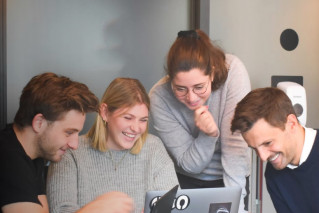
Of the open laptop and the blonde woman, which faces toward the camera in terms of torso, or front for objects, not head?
the blonde woman

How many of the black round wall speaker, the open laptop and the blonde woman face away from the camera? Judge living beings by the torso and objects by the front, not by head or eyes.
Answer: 1

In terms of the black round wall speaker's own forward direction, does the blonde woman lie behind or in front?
in front

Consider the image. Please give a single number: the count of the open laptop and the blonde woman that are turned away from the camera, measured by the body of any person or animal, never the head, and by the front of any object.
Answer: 1

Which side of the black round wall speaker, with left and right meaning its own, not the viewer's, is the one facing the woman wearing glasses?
front

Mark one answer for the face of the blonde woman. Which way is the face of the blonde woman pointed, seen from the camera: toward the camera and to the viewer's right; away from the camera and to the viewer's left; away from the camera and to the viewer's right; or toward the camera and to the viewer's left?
toward the camera and to the viewer's right

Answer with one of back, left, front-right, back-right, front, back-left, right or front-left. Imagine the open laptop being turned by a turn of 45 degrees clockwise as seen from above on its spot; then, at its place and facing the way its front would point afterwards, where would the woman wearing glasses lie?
front-left

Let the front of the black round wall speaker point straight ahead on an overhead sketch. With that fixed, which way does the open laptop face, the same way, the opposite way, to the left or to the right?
the opposite way

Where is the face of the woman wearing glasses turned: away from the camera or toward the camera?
toward the camera

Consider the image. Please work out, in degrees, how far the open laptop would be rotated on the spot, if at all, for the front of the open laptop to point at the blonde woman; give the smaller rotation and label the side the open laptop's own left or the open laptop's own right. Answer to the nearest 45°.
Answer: approximately 45° to the open laptop's own left

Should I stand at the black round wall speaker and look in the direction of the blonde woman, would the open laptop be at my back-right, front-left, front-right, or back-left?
front-left

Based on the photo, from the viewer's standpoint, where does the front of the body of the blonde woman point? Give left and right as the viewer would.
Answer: facing the viewer

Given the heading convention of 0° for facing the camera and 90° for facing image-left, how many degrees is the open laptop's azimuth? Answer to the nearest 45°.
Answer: approximately 180°

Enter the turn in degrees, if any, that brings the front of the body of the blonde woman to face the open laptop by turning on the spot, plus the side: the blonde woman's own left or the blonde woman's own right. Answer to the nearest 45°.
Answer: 0° — they already face it

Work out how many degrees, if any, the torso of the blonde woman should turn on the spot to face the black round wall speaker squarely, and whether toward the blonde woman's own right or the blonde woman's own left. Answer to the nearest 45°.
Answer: approximately 135° to the blonde woman's own left
